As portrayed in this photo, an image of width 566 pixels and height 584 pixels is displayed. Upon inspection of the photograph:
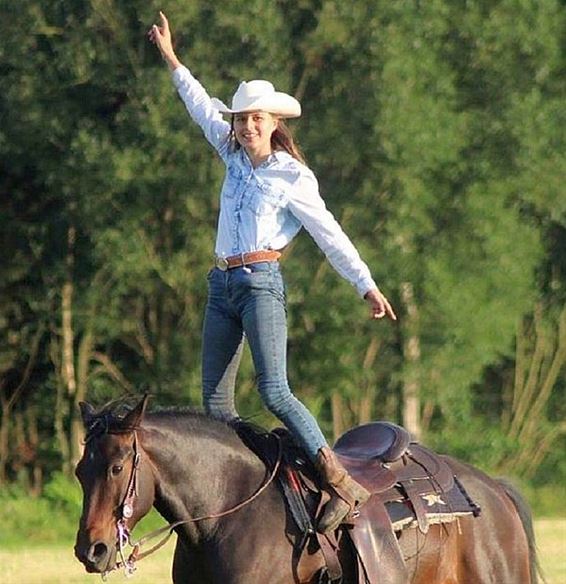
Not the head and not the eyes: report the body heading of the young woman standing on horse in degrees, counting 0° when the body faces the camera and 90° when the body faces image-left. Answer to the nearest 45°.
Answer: approximately 45°
